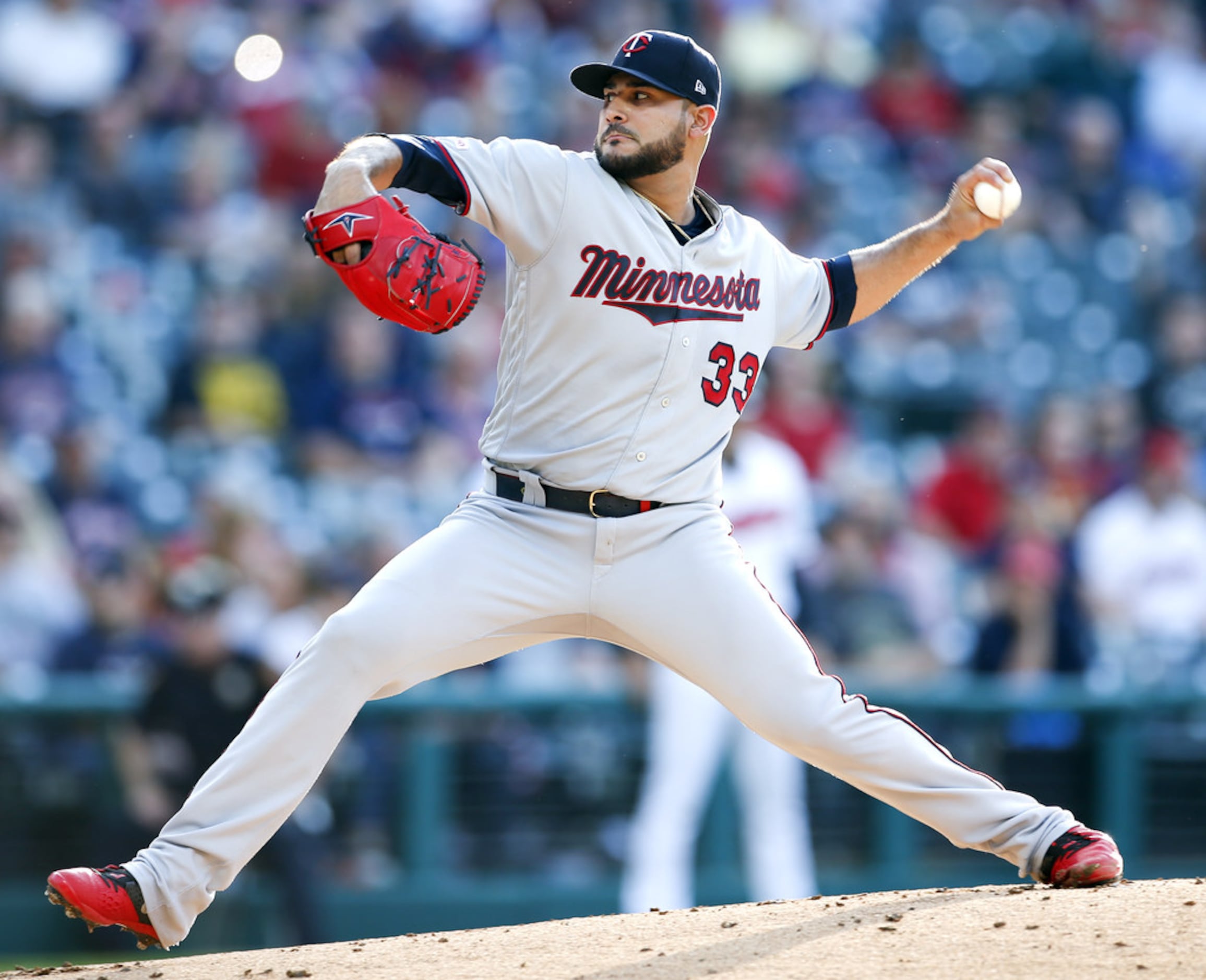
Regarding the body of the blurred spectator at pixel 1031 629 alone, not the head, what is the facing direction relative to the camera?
toward the camera

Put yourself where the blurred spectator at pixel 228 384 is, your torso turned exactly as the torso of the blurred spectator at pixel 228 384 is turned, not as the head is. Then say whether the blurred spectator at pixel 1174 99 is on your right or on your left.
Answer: on your left

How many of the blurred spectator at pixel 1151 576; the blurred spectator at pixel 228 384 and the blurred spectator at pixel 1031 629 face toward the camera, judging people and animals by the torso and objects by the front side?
3

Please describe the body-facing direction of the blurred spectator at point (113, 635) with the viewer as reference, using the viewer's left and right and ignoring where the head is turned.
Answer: facing the viewer

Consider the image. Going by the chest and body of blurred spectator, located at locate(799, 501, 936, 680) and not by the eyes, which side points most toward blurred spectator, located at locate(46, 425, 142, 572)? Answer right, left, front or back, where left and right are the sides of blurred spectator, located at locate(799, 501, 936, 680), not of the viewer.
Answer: right

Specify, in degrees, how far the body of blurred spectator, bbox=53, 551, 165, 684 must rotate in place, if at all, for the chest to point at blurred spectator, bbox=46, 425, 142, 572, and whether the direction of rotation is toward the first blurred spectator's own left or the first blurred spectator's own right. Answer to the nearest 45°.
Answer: approximately 180°

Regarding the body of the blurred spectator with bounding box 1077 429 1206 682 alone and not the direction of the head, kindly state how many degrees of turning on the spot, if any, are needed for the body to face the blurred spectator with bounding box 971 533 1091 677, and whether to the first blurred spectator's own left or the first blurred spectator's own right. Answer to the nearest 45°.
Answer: approximately 45° to the first blurred spectator's own right

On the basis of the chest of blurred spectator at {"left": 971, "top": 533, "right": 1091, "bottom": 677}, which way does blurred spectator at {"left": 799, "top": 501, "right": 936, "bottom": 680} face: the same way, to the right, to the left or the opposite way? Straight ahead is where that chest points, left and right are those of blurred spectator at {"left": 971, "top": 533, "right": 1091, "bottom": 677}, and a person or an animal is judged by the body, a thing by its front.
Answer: the same way

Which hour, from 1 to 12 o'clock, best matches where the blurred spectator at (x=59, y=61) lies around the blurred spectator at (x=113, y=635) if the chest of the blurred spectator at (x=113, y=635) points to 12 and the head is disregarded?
the blurred spectator at (x=59, y=61) is roughly at 6 o'clock from the blurred spectator at (x=113, y=635).

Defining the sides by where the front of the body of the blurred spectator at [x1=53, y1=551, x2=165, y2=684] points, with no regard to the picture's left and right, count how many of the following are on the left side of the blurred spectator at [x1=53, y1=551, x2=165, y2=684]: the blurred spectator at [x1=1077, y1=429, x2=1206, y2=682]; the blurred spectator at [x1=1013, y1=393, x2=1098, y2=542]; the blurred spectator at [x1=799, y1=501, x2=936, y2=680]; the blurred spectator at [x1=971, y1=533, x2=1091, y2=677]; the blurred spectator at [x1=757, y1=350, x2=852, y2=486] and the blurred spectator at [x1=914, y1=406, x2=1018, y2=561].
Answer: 6

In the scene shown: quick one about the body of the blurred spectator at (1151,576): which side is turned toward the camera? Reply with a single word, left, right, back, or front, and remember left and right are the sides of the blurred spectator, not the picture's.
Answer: front

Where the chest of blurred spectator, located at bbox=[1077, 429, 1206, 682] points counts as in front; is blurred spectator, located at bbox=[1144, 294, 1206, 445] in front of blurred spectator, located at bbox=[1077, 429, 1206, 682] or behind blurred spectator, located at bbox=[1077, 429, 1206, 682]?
behind

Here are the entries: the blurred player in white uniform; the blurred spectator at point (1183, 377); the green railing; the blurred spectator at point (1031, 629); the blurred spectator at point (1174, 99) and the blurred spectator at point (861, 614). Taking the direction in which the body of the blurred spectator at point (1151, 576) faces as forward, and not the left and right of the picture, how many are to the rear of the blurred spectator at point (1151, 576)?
2

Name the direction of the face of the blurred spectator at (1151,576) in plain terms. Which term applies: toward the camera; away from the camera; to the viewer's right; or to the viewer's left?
toward the camera

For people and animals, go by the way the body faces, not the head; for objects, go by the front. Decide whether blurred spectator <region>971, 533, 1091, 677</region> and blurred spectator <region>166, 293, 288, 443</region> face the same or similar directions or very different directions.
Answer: same or similar directions

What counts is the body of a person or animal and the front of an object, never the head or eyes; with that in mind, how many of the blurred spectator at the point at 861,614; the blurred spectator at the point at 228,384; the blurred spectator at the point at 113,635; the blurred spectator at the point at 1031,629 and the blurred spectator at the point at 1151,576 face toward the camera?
5

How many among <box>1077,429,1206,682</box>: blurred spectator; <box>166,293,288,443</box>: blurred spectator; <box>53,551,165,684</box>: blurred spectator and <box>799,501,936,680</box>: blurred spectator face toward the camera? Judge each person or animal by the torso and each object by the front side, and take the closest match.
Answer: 4
